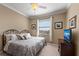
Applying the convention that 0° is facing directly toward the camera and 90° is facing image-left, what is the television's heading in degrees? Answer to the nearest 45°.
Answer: approximately 45°

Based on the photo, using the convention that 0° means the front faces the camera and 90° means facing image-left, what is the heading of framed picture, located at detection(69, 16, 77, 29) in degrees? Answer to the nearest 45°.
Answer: approximately 45°

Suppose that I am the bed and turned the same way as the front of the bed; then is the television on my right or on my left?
on my left

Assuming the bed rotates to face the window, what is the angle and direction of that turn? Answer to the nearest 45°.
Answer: approximately 45° to its left

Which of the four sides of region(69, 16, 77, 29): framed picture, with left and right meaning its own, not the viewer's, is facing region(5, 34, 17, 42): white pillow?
front

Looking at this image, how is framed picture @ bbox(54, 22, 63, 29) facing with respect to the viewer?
toward the camera

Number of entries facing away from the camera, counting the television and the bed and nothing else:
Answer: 0

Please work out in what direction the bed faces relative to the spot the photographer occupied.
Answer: facing the viewer and to the right of the viewer

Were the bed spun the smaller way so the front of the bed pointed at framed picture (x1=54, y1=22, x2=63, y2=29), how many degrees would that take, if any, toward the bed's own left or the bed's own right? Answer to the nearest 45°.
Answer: approximately 45° to the bed's own left
